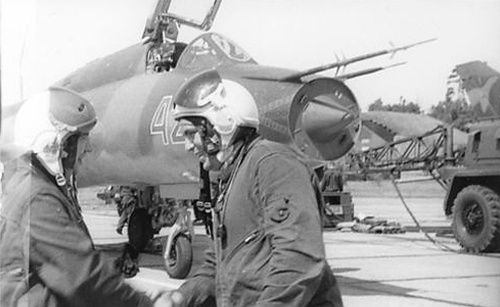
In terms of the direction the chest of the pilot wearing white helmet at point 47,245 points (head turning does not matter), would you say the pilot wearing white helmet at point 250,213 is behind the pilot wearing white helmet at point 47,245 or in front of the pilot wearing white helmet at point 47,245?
in front

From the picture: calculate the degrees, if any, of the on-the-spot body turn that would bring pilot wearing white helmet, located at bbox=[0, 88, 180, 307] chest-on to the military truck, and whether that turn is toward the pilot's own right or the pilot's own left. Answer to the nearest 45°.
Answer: approximately 45° to the pilot's own left

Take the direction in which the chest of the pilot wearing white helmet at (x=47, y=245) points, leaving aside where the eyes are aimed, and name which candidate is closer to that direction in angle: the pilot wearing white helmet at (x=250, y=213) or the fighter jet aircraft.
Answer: the pilot wearing white helmet

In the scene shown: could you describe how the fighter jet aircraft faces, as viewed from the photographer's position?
facing the viewer and to the right of the viewer

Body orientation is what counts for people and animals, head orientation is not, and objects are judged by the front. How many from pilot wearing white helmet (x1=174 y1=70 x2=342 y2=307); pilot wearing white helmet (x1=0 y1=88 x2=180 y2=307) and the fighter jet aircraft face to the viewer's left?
1

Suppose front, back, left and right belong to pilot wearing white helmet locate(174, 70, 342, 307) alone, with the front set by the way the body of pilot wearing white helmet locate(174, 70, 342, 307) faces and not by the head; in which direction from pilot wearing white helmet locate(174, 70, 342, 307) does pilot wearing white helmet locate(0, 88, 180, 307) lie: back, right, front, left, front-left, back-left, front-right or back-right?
front

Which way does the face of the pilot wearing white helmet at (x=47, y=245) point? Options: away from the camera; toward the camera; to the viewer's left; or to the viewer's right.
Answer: to the viewer's right

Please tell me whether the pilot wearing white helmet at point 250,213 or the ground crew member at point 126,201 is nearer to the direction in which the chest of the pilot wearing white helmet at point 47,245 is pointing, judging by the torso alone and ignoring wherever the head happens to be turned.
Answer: the pilot wearing white helmet

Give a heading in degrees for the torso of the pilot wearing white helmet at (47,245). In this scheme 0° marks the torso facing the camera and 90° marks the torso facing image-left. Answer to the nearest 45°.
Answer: approximately 270°

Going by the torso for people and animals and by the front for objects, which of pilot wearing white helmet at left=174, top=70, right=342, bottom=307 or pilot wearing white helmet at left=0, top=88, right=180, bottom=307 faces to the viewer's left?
pilot wearing white helmet at left=174, top=70, right=342, bottom=307

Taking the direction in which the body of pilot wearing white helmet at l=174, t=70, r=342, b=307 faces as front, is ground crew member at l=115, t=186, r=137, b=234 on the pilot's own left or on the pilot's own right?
on the pilot's own right

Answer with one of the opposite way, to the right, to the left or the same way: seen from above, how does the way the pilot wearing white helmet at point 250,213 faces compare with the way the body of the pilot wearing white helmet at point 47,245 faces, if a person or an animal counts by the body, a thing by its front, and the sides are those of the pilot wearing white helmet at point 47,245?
the opposite way

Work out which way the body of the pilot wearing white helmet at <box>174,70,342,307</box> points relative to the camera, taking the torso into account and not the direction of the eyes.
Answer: to the viewer's left
